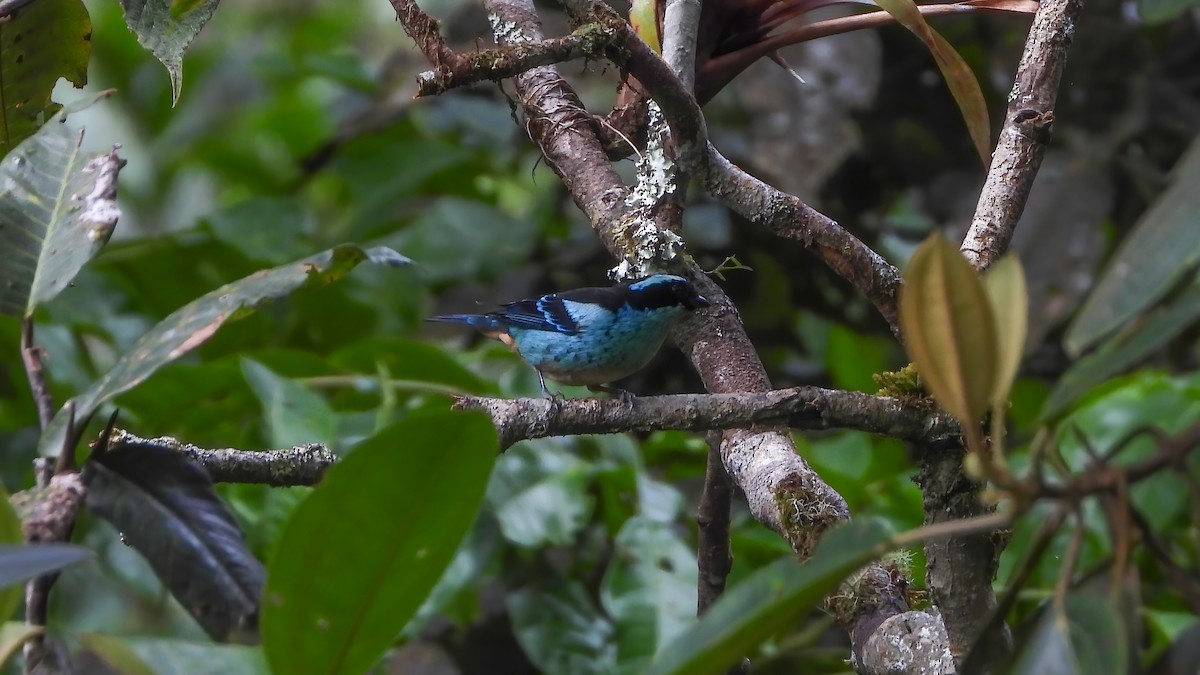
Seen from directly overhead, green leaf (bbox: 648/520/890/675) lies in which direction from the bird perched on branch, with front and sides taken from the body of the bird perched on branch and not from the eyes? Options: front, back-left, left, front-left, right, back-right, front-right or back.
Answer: right

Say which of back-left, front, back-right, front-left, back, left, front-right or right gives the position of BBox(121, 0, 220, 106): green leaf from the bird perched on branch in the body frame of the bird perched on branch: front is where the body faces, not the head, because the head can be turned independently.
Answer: back-right

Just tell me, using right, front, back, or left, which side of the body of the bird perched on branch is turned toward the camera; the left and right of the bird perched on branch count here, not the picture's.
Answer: right
